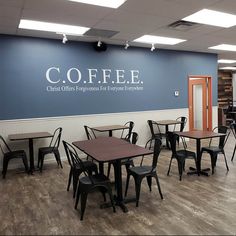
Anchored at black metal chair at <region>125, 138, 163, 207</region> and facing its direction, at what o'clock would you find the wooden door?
The wooden door is roughly at 5 o'clock from the black metal chair.

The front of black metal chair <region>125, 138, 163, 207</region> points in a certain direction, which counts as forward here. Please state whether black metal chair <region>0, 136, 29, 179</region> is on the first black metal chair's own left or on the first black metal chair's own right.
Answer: on the first black metal chair's own right

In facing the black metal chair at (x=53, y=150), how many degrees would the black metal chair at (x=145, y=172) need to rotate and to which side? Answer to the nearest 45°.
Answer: approximately 90° to its right

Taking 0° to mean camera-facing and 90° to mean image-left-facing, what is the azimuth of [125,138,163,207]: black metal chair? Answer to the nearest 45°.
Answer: approximately 45°
